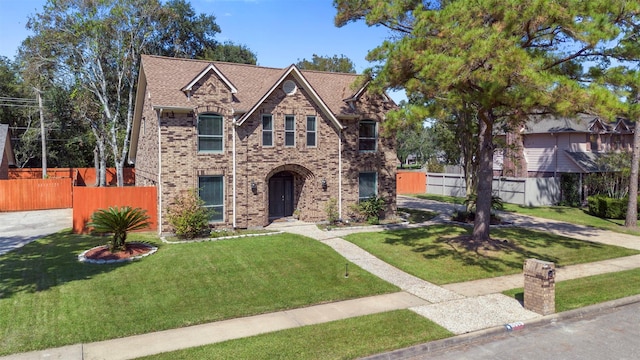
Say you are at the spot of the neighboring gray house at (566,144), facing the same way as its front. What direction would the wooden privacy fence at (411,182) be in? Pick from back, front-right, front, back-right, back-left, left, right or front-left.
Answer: back-right

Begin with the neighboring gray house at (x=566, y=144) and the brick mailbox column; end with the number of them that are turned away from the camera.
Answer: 0

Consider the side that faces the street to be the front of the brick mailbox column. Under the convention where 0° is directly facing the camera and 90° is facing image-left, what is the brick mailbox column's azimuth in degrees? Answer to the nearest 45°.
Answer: approximately 315°

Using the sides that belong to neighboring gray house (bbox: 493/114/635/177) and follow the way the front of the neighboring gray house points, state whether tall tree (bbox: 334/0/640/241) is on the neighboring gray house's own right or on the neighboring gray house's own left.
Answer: on the neighboring gray house's own right

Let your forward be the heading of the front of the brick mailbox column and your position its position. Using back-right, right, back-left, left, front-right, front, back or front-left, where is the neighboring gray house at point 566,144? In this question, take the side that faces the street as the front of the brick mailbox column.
back-left

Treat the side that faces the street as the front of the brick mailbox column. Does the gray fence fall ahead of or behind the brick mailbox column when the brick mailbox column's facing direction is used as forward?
behind

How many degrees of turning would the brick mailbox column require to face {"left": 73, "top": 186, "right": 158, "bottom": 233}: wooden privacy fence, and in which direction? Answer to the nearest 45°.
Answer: approximately 135° to its right

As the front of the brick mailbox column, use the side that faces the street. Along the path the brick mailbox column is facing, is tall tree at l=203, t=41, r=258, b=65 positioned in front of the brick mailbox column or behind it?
behind
